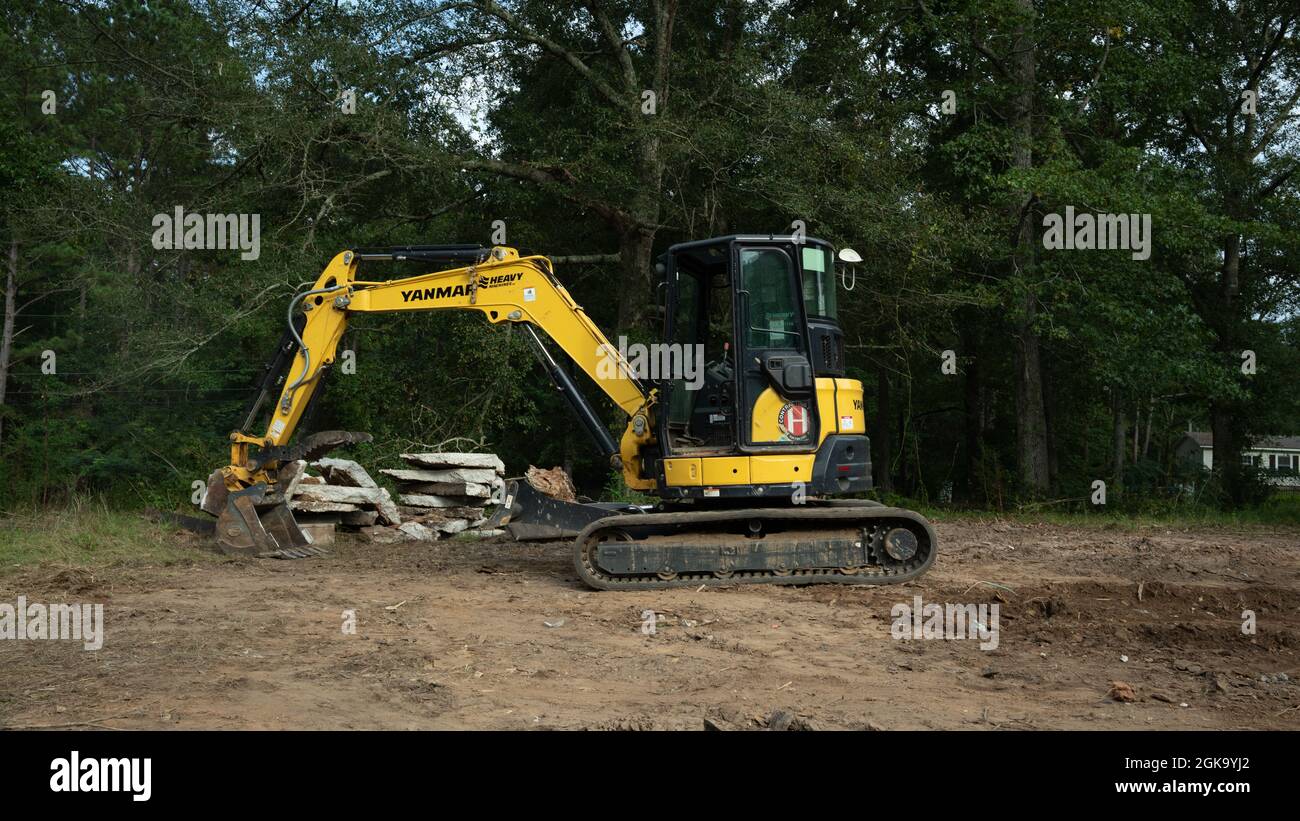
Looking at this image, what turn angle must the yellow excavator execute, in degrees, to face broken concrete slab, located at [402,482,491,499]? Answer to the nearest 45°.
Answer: approximately 45° to its right

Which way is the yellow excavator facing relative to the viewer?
to the viewer's left

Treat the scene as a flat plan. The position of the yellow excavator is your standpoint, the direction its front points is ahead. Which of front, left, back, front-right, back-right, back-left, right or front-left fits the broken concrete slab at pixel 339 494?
front-right

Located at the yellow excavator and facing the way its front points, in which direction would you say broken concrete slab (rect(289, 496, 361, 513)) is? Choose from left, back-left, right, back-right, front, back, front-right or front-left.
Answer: front-right

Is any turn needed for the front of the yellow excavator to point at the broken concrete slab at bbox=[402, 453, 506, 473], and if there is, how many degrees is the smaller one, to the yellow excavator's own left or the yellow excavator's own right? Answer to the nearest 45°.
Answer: approximately 45° to the yellow excavator's own right

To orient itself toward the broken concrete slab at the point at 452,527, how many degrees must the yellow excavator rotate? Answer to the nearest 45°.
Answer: approximately 45° to its right

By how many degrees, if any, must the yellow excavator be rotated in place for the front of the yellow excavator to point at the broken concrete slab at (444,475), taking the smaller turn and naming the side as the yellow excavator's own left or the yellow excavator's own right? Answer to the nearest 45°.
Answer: approximately 45° to the yellow excavator's own right

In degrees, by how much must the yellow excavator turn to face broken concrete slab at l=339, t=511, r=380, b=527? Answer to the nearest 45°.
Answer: approximately 45° to its right

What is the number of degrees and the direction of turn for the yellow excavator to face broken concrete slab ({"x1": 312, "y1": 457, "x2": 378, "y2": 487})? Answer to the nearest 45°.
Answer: approximately 45° to its right

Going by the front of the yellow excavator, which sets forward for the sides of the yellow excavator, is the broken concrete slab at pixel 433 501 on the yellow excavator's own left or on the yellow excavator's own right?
on the yellow excavator's own right
